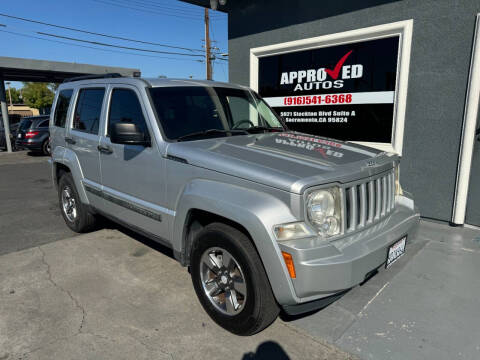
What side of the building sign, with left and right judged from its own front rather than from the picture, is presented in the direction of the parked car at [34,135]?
right

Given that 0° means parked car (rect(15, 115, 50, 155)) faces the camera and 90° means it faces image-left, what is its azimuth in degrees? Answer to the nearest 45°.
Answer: approximately 225°

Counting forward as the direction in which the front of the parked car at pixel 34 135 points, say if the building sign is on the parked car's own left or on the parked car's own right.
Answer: on the parked car's own right

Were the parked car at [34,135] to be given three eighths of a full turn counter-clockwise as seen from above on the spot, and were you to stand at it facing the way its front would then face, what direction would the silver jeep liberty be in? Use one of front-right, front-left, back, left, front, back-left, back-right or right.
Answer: left

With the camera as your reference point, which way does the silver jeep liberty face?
facing the viewer and to the right of the viewer

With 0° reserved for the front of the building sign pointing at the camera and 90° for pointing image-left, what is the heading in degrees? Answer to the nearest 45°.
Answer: approximately 45°

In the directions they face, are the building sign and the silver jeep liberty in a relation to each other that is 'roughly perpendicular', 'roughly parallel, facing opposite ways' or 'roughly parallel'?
roughly perpendicular

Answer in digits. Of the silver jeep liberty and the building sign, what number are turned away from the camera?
0
